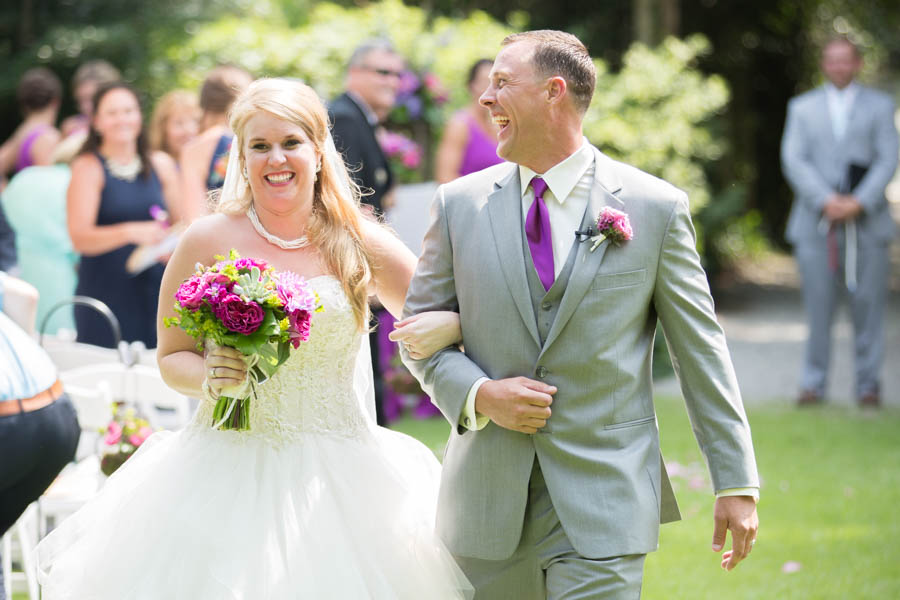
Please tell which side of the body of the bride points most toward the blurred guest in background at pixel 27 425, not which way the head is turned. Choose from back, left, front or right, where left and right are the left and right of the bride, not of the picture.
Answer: right

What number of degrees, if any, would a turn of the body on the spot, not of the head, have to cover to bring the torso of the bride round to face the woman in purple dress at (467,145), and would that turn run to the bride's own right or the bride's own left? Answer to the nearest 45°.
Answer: approximately 180°

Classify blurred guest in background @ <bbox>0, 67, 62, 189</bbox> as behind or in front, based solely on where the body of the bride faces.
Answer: behind

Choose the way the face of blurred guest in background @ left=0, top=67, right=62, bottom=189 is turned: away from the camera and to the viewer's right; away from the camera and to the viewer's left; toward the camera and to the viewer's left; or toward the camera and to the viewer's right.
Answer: away from the camera and to the viewer's right

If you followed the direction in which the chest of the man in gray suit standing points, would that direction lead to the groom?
yes

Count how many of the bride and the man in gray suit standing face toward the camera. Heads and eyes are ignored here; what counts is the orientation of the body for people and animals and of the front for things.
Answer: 2

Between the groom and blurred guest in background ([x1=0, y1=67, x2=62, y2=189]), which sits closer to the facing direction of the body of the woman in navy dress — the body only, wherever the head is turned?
the groom

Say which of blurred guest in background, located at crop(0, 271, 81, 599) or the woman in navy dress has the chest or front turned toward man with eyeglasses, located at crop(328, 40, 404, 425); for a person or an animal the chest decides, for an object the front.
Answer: the woman in navy dress

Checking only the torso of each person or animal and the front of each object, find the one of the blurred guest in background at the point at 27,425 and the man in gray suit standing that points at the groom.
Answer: the man in gray suit standing

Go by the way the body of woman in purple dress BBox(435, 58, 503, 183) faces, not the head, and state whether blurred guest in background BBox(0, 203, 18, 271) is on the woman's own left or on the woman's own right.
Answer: on the woman's own right

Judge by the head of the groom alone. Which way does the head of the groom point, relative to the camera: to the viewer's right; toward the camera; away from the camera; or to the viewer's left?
to the viewer's left
